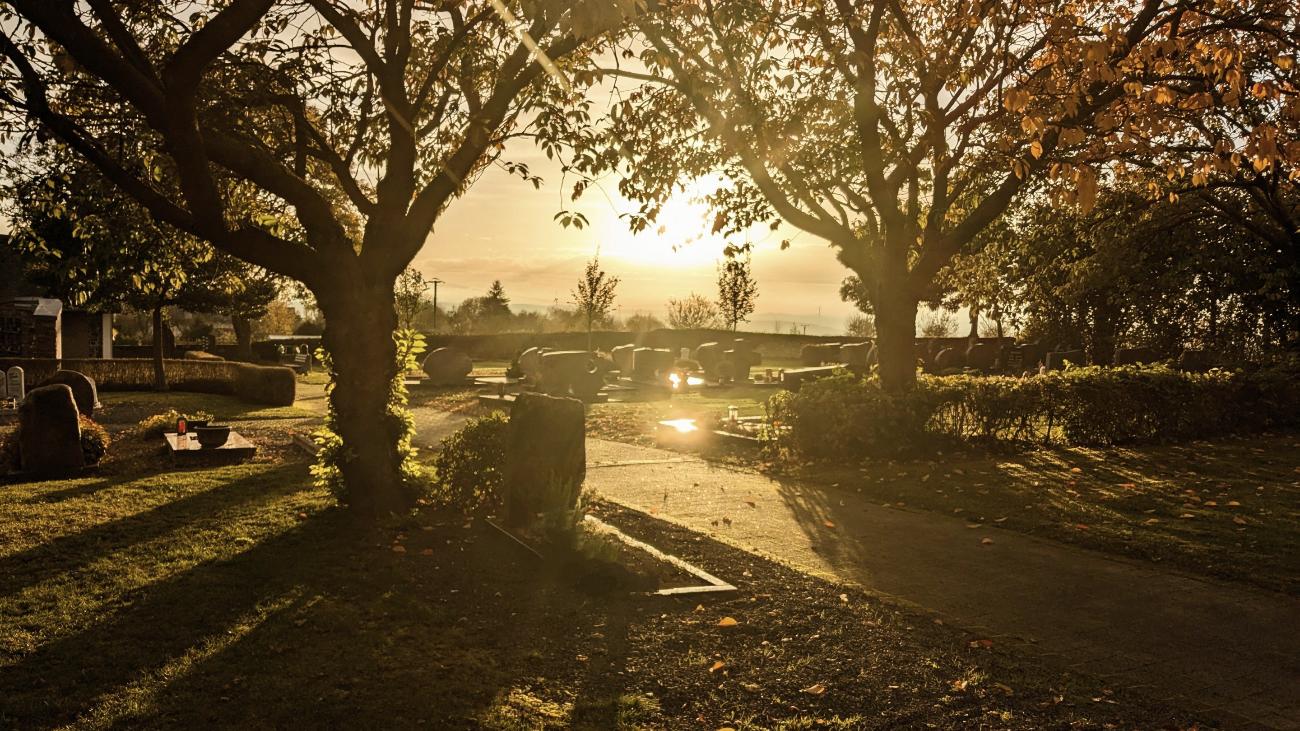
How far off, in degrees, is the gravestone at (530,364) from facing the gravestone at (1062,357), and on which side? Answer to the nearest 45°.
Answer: approximately 90° to its left

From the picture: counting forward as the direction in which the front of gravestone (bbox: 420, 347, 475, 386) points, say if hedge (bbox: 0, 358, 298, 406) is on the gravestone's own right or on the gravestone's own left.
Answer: on the gravestone's own right

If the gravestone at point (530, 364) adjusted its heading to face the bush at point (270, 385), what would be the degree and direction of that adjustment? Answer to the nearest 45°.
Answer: approximately 45° to its right

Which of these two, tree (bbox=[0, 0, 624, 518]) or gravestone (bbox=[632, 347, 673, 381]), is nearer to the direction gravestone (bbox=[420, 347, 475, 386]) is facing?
the tree

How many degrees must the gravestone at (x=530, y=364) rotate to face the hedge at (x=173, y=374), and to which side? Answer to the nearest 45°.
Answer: approximately 90° to its right

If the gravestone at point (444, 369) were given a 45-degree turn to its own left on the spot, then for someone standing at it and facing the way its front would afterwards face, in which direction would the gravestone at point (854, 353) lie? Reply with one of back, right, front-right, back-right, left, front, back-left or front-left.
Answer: front-left

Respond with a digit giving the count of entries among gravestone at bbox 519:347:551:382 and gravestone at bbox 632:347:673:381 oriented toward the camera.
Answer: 2

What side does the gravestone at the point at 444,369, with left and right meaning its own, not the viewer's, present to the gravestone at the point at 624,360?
left

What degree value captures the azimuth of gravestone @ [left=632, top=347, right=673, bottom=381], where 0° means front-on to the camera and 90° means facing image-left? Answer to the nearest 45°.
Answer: approximately 0°

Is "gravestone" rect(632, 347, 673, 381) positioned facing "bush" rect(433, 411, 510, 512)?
yes

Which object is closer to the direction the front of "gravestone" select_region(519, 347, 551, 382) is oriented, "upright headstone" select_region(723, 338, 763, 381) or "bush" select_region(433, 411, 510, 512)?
the bush
